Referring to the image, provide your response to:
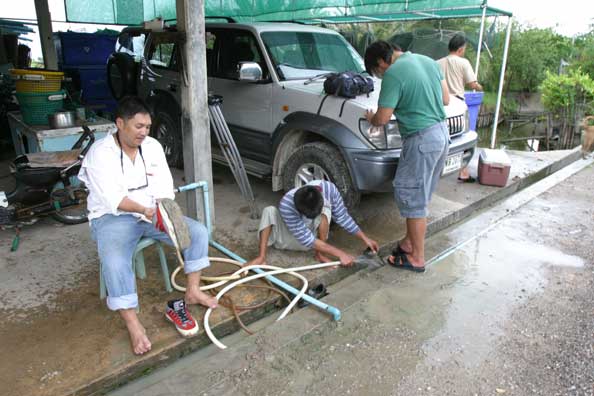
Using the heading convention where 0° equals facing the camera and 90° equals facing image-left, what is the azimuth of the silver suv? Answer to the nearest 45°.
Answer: approximately 315°

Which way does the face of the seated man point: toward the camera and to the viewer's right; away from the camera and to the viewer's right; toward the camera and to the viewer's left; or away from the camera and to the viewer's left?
toward the camera and to the viewer's right

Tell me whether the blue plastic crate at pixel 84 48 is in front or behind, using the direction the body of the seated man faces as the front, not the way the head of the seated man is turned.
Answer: behind

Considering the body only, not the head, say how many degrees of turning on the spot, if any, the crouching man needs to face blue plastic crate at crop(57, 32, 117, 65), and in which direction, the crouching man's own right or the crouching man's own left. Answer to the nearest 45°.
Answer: approximately 180°

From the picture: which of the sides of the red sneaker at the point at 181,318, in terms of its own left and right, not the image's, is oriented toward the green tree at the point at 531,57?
left

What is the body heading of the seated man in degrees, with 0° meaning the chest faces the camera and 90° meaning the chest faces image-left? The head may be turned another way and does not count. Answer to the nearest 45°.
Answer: approximately 315°

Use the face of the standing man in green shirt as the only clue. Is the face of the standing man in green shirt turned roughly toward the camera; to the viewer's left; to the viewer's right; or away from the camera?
to the viewer's left

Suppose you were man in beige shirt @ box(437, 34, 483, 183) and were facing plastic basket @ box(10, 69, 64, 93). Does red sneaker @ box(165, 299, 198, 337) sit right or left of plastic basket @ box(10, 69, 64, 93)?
left
